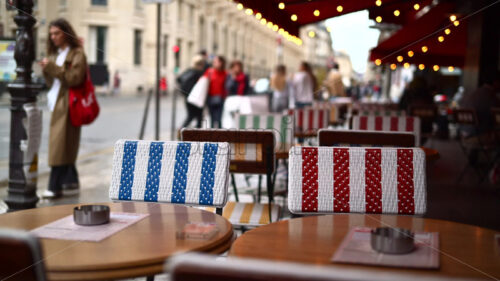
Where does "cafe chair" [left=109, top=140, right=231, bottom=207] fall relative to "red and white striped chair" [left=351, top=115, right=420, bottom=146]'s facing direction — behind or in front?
in front

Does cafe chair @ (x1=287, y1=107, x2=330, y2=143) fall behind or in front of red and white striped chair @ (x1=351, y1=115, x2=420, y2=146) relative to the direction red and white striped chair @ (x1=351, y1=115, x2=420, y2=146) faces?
behind

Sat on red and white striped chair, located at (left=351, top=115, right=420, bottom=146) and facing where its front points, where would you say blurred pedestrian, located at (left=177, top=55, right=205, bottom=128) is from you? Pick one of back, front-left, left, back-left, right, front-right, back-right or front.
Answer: back-right

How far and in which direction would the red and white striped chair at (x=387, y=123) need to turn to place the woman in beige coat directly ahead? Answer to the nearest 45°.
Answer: approximately 90° to its right

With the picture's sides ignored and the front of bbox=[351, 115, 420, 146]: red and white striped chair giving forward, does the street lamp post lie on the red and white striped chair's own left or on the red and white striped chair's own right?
on the red and white striped chair's own right

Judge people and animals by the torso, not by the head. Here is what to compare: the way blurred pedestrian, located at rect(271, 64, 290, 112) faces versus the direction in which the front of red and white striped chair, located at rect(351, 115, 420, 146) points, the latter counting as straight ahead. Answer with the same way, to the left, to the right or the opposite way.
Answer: the opposite way

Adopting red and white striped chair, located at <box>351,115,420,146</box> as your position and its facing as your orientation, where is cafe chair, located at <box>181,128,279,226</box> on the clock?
The cafe chair is roughly at 1 o'clock from the red and white striped chair.

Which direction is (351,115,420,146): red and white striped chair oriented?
toward the camera
